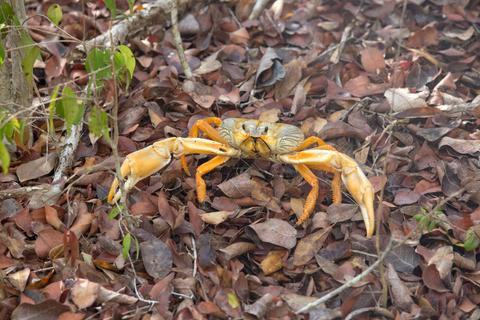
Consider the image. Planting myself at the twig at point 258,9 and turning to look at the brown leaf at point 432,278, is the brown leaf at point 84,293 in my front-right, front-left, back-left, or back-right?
front-right

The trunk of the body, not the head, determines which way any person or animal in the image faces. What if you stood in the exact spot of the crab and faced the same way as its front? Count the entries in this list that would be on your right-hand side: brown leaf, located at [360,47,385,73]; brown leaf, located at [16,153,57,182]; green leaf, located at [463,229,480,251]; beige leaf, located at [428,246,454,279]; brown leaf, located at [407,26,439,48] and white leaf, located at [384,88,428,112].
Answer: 1

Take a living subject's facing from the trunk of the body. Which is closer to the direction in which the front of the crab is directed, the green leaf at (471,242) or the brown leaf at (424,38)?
the green leaf

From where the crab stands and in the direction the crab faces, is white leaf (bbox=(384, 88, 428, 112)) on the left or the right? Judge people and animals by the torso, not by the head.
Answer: on its left

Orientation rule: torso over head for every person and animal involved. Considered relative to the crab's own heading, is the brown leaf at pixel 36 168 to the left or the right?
on its right

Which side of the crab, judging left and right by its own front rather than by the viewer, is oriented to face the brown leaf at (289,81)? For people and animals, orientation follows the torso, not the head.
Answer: back

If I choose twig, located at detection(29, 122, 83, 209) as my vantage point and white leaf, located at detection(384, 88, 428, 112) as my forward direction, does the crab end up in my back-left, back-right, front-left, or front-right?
front-right

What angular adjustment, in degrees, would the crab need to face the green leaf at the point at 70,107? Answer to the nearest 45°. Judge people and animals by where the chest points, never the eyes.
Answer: approximately 45° to its right

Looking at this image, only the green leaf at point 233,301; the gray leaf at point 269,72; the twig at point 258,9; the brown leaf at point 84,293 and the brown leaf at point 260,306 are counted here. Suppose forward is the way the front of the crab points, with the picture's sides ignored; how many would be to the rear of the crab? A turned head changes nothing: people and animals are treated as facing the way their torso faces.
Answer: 2

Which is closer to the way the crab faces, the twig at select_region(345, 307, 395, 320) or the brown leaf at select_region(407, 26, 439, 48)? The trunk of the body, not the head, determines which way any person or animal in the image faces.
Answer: the twig

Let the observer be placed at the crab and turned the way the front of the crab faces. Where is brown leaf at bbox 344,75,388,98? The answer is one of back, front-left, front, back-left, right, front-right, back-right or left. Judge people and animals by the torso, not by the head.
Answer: back-left

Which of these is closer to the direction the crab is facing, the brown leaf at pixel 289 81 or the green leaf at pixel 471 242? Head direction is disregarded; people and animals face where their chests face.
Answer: the green leaf

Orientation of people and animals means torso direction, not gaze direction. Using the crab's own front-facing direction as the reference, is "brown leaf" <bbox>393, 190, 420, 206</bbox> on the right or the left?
on its left

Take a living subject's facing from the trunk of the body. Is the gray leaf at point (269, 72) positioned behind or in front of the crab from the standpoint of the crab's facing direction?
behind

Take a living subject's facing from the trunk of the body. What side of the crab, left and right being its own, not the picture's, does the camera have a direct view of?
front
